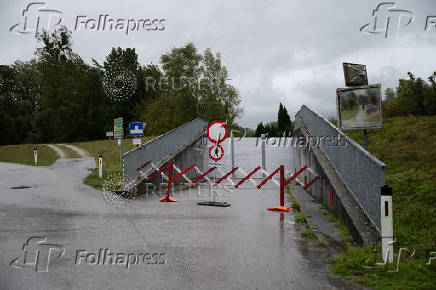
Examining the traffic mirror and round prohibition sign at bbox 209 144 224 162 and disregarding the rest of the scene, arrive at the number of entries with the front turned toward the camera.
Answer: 2

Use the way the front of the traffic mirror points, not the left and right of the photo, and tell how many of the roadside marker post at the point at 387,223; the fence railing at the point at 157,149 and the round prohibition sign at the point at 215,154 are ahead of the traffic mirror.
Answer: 1

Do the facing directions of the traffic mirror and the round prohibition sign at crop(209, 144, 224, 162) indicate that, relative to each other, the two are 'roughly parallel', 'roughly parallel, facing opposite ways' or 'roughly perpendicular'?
roughly parallel

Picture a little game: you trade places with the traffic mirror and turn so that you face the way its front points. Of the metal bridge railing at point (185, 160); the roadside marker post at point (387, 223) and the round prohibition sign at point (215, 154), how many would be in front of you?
1

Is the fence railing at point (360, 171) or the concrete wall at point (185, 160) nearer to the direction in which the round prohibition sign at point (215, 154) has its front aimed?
the fence railing

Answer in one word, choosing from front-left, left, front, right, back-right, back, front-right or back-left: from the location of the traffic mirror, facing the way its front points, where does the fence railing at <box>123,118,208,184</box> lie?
back-right

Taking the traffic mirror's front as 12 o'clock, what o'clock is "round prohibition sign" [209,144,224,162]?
The round prohibition sign is roughly at 4 o'clock from the traffic mirror.

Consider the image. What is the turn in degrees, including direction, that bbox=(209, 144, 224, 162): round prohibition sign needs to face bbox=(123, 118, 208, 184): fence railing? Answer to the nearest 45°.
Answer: approximately 135° to its right

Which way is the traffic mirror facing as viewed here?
toward the camera

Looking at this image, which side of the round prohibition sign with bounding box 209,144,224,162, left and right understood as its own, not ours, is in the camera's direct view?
front
